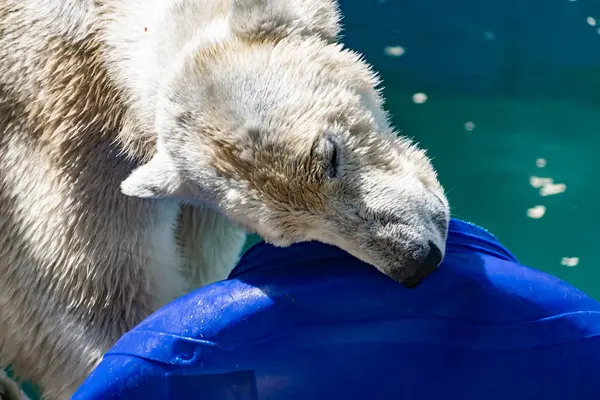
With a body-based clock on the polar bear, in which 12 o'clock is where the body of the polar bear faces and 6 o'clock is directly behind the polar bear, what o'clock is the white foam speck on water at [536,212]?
The white foam speck on water is roughly at 11 o'clock from the polar bear.

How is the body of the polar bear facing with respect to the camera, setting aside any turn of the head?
to the viewer's right
